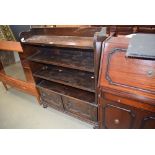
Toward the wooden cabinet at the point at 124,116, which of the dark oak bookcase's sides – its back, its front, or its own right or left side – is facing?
left

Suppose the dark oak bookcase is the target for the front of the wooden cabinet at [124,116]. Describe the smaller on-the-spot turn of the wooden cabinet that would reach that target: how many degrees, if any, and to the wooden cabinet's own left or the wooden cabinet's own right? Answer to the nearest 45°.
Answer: approximately 90° to the wooden cabinet's own right

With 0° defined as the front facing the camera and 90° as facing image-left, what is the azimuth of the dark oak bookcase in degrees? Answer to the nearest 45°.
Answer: approximately 45°

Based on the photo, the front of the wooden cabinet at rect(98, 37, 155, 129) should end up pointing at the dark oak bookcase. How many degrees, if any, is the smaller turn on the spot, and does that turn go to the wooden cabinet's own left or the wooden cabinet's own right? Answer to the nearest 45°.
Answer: approximately 90° to the wooden cabinet's own right

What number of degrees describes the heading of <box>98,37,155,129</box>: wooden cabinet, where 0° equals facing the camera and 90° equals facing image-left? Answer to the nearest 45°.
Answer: approximately 45°

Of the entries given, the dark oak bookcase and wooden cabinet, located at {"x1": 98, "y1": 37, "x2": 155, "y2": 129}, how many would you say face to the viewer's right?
0
